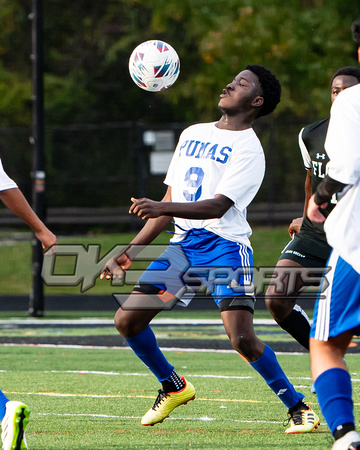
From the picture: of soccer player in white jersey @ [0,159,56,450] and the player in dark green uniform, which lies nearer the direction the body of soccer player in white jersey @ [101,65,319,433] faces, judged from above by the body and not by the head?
the soccer player in white jersey

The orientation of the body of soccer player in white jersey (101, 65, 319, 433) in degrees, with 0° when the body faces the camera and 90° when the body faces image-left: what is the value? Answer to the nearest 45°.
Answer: approximately 45°

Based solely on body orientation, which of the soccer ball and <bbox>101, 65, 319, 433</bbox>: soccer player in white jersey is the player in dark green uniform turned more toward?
the soccer player in white jersey

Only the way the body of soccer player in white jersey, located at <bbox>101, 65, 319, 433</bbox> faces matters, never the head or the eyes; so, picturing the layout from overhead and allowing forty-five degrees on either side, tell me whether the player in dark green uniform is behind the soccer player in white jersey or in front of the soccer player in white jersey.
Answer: behind

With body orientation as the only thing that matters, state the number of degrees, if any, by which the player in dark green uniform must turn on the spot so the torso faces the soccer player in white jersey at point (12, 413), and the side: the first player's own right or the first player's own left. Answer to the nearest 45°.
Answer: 0° — they already face them

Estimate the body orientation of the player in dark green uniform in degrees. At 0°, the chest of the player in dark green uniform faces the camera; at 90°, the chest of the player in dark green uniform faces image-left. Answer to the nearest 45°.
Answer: approximately 45°

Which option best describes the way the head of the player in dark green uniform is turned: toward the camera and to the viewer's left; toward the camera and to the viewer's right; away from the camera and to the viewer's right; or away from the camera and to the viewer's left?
toward the camera and to the viewer's left

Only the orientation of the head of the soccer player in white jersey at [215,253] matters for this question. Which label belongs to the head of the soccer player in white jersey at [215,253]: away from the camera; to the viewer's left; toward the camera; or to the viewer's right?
to the viewer's left

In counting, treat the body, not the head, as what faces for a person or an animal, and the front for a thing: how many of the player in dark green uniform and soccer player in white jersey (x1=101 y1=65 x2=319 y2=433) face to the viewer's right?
0

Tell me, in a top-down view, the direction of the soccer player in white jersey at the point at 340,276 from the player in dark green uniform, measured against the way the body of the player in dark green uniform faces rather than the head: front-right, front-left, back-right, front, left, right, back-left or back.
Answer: front-left

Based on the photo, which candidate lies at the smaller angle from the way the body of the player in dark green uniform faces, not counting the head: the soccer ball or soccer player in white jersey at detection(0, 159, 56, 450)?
the soccer player in white jersey

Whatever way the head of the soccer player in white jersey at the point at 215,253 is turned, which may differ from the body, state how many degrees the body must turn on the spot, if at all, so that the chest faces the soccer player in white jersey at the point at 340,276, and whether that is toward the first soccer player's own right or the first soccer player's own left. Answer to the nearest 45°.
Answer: approximately 45° to the first soccer player's own left
